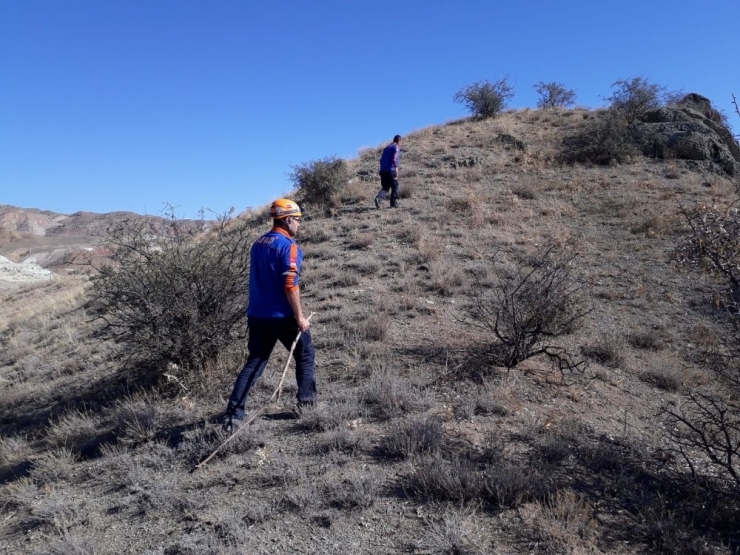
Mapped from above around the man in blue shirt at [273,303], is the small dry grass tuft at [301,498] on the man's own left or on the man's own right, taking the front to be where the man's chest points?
on the man's own right

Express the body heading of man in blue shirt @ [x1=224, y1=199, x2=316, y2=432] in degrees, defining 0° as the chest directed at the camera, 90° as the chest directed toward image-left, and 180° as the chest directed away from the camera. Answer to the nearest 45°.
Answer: approximately 225°

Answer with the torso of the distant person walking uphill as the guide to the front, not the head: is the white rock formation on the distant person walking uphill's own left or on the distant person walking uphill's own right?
on the distant person walking uphill's own left

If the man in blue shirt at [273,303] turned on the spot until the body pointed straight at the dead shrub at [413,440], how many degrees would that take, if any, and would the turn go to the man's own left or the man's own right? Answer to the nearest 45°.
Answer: approximately 90° to the man's own right

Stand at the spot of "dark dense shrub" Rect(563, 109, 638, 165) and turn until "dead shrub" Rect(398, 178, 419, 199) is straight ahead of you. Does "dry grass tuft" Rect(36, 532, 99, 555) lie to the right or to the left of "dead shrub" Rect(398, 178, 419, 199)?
left

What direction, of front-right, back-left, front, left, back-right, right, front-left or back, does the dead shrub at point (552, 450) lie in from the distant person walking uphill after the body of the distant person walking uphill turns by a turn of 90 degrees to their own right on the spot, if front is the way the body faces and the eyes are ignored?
front-right

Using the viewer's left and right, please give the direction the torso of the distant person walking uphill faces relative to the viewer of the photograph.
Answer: facing away from the viewer and to the right of the viewer

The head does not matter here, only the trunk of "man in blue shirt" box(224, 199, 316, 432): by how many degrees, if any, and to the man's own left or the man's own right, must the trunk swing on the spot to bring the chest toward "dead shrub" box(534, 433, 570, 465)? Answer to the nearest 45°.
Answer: approximately 90° to the man's own right
